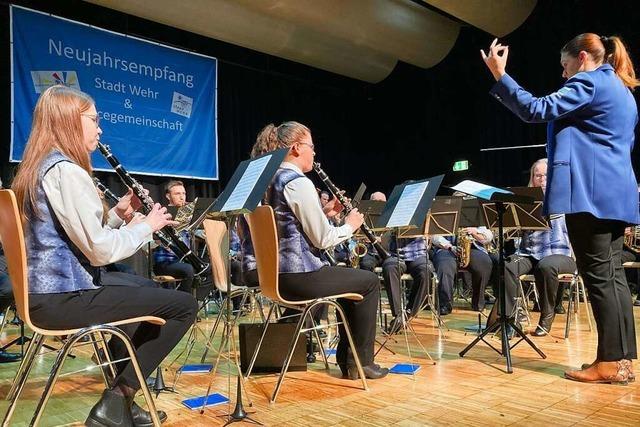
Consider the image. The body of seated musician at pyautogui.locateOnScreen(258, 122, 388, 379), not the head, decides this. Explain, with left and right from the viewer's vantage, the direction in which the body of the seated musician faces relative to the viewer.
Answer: facing to the right of the viewer

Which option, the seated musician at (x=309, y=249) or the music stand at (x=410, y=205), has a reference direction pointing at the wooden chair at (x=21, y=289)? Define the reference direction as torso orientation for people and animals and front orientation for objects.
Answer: the music stand

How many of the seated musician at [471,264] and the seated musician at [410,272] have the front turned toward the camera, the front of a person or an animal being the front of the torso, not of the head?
2

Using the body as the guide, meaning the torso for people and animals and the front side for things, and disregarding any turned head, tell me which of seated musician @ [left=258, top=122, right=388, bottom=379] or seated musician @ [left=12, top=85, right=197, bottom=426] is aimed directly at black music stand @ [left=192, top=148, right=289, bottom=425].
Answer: seated musician @ [left=12, top=85, right=197, bottom=426]

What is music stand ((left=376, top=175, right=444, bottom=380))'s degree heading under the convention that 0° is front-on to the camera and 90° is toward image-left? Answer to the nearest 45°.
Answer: approximately 45°

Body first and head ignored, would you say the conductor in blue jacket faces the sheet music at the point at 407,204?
yes

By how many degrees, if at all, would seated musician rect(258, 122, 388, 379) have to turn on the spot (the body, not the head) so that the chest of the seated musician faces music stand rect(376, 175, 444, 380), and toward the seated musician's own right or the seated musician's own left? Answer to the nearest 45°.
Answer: approximately 45° to the seated musician's own left

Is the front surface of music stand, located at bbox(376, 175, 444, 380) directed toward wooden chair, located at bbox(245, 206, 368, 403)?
yes

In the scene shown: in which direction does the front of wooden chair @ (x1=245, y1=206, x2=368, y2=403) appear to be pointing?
to the viewer's right

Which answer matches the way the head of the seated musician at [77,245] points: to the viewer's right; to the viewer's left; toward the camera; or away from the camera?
to the viewer's right

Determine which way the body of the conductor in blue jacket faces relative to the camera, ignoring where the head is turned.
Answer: to the viewer's left

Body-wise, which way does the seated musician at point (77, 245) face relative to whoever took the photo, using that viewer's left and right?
facing to the right of the viewer

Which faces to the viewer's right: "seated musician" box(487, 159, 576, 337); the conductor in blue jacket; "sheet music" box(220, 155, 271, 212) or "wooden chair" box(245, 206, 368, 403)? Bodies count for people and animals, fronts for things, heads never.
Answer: the wooden chair
